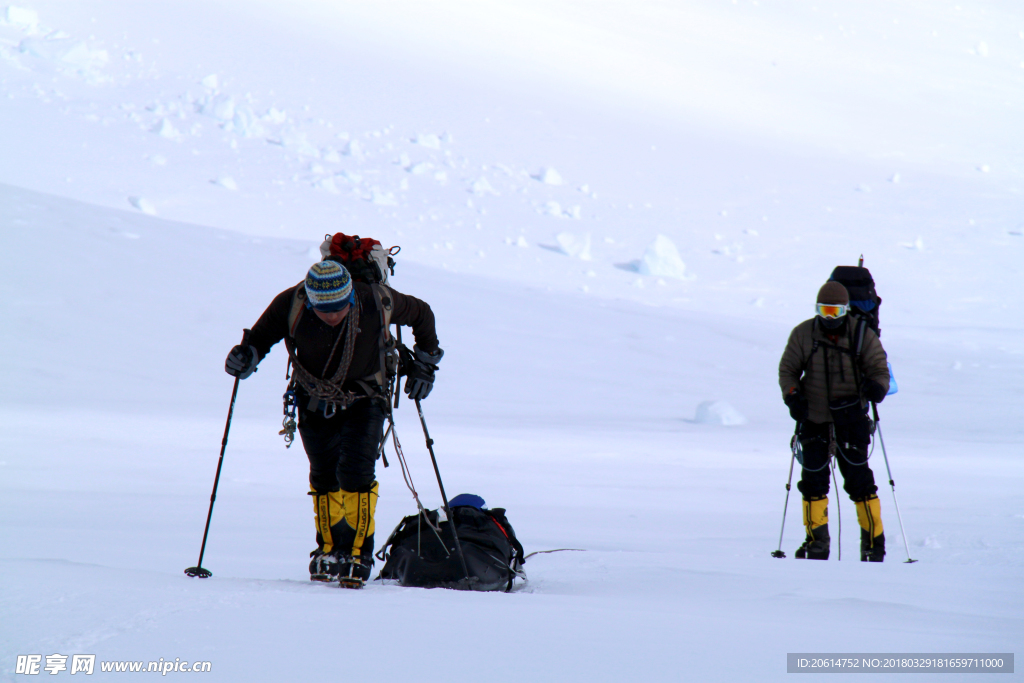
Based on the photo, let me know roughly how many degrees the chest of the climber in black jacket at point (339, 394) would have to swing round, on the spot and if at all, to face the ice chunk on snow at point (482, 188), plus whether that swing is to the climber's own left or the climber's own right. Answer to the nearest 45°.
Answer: approximately 180°

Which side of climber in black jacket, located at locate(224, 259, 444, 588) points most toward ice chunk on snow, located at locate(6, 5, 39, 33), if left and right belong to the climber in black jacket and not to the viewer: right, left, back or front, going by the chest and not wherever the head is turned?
back

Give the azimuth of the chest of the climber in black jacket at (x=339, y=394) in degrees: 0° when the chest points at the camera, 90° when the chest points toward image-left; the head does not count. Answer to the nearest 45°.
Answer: approximately 0°

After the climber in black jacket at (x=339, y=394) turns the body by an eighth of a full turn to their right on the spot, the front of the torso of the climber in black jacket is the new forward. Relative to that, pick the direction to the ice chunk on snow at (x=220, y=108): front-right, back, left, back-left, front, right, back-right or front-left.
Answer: back-right

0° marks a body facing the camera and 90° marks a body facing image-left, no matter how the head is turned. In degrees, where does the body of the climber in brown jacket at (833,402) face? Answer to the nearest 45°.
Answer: approximately 0°

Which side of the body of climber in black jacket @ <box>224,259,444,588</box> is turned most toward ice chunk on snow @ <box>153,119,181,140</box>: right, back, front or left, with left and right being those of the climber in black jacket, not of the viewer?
back

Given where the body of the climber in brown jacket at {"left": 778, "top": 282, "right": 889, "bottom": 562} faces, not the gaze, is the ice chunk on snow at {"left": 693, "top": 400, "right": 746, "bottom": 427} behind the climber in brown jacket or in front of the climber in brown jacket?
behind

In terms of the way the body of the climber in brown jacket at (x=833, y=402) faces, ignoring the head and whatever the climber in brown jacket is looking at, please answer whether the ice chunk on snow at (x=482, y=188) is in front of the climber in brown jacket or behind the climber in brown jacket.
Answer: behind

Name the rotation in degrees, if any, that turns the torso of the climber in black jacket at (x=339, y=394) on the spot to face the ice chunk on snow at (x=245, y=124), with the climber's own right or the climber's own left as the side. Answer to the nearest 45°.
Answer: approximately 180°

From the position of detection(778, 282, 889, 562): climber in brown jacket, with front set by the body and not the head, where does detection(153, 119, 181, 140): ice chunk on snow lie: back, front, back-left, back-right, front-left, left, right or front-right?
back-right

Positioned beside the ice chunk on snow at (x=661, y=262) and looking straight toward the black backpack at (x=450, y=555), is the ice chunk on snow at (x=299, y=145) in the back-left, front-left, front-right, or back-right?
back-right

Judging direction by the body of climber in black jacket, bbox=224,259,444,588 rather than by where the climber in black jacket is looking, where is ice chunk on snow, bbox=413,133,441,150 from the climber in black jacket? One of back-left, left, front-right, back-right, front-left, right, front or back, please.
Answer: back

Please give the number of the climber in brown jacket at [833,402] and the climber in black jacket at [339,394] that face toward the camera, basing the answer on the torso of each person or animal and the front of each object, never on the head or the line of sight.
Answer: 2
